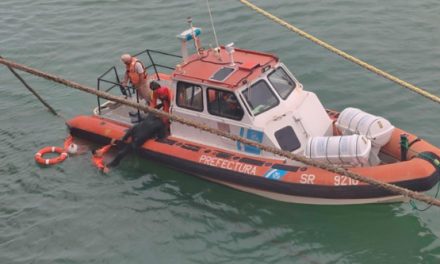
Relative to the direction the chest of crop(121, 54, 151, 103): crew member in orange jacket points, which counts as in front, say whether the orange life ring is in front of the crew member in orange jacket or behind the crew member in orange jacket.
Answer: in front

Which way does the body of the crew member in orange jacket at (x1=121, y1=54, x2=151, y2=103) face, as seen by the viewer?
to the viewer's left

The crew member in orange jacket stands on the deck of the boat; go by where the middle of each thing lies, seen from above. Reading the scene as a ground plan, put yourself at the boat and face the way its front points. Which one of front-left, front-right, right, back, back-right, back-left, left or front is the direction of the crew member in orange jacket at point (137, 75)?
back

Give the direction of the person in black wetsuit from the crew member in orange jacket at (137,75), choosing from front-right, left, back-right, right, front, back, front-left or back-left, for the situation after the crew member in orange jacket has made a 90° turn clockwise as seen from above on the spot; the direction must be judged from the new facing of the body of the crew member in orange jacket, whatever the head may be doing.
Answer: back

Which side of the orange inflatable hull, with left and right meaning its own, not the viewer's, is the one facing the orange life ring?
back

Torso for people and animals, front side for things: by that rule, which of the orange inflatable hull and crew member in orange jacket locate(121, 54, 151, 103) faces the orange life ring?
the crew member in orange jacket
